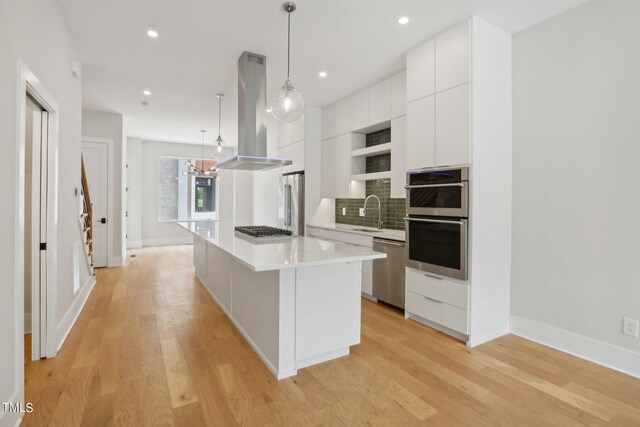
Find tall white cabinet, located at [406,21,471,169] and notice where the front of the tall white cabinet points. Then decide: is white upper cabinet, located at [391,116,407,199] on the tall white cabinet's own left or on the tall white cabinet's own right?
on the tall white cabinet's own right

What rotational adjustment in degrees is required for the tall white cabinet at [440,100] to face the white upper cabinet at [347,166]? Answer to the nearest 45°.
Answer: approximately 90° to its right

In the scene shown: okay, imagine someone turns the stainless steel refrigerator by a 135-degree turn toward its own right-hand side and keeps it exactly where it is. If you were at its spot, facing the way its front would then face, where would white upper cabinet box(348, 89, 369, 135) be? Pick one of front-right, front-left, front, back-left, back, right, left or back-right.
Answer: back-right

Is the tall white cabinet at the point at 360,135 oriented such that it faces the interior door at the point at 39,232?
yes

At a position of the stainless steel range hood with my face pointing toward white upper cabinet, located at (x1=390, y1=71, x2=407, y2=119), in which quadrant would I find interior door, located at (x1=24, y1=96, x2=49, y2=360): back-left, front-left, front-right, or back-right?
back-right

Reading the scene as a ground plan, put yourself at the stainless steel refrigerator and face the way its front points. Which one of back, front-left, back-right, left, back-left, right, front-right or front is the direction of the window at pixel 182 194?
right

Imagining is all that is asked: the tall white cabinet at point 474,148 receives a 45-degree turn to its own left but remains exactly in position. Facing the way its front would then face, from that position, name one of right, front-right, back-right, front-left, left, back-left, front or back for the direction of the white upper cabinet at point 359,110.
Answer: back-right

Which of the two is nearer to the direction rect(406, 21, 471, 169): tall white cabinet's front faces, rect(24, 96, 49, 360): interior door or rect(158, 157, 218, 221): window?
the interior door

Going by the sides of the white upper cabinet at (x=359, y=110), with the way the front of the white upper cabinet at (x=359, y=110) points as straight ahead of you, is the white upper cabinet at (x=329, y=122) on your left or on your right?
on your right
